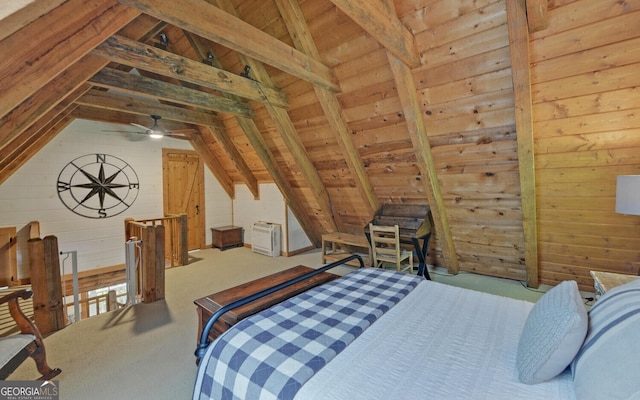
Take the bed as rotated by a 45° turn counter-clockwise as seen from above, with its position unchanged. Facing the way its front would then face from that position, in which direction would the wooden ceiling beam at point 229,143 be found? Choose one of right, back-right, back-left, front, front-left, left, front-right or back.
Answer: front-right

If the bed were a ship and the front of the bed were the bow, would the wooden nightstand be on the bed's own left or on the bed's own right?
on the bed's own right

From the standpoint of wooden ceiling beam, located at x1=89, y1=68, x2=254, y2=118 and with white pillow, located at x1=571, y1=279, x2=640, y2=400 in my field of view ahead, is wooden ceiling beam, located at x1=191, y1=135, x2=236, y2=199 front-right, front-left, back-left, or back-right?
back-left

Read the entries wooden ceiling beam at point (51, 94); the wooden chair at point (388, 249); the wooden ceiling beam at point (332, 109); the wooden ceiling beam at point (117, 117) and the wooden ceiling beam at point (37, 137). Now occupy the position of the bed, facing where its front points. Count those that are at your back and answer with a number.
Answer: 0

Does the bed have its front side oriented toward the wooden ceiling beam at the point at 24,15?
no

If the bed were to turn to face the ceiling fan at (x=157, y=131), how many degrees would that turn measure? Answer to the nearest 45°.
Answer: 0° — it already faces it

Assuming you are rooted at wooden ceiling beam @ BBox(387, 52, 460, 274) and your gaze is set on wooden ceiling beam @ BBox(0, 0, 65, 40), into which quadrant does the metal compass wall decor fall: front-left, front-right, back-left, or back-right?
front-right

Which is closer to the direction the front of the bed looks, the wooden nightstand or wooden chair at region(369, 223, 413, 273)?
the wooden chair

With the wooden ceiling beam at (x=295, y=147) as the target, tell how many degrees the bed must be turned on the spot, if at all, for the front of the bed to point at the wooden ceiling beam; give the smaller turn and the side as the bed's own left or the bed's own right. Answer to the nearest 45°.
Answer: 0° — it already faces it

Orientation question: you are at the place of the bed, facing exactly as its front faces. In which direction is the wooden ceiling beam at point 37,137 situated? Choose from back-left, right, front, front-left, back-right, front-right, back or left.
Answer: front-left

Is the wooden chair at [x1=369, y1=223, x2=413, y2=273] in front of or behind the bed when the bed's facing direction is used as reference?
in front

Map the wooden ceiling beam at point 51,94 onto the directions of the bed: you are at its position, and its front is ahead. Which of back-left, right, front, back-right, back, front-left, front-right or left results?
front-left

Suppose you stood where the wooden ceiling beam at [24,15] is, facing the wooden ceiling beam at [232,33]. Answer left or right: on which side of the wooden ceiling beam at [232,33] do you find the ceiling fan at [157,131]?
left

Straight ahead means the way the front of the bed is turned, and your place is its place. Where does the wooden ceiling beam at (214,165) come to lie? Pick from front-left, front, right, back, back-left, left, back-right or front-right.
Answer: front

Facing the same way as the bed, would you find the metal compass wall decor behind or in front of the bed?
in front

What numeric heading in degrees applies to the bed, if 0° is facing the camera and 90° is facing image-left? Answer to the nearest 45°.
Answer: approximately 135°
